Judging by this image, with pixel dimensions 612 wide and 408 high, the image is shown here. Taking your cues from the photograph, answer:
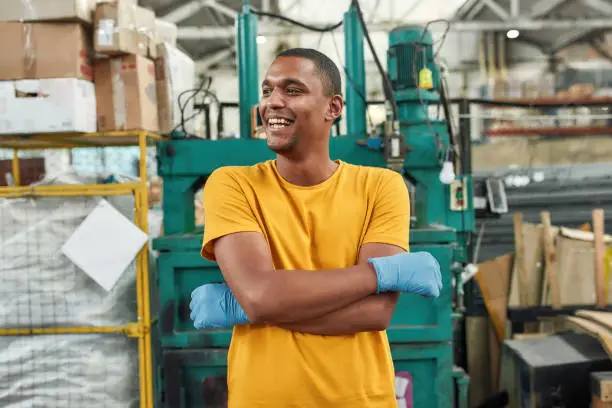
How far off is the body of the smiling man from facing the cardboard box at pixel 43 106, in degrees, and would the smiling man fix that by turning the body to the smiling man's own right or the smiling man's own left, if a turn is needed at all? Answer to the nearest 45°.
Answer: approximately 135° to the smiling man's own right

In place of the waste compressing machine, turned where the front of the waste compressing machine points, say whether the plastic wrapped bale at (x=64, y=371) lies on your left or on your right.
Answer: on your right

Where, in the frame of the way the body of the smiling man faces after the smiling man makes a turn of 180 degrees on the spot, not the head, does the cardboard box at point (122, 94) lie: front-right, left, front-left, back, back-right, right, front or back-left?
front-left

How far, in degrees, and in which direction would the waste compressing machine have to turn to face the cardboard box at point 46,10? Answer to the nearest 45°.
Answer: approximately 90° to its right

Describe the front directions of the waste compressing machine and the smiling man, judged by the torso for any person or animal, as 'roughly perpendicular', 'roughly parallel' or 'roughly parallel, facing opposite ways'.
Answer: roughly parallel

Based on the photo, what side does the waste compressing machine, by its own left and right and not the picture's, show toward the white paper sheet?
right

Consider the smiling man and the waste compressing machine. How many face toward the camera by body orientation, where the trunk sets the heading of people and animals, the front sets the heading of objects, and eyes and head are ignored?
2

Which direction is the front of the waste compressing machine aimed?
toward the camera

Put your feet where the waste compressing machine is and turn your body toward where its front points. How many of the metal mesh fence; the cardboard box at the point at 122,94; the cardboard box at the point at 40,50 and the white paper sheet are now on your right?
4

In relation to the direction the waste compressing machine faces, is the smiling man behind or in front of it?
in front

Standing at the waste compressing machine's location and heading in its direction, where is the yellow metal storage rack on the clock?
The yellow metal storage rack is roughly at 3 o'clock from the waste compressing machine.

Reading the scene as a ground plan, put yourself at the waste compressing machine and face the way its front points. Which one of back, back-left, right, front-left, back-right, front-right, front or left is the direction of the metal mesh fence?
right

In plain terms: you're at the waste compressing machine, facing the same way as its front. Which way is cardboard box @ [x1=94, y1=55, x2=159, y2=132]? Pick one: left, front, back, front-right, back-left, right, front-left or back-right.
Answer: right
